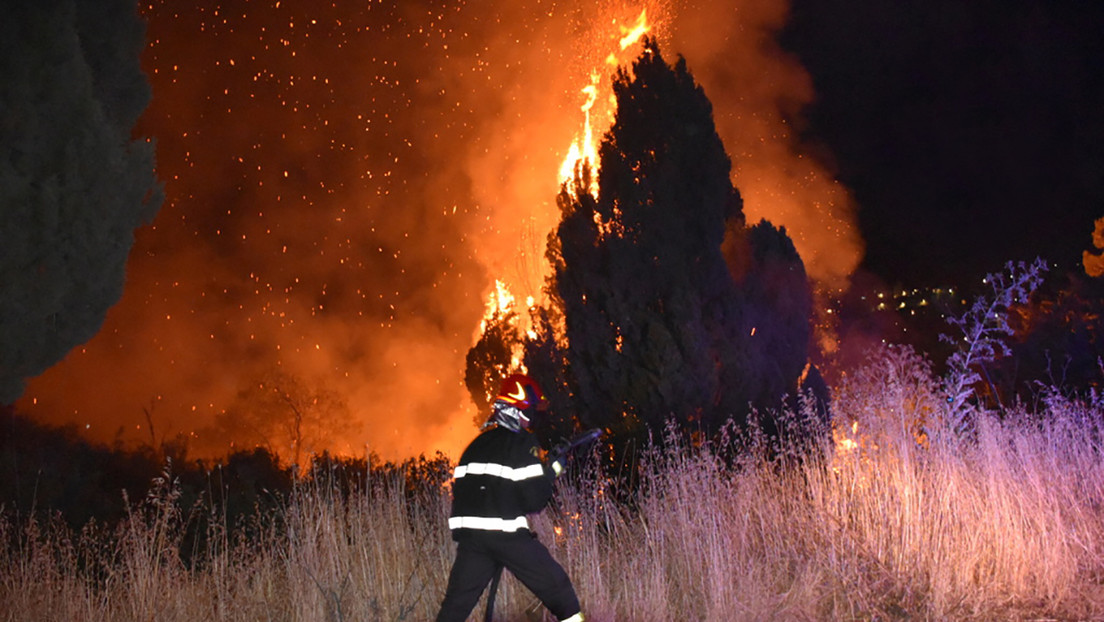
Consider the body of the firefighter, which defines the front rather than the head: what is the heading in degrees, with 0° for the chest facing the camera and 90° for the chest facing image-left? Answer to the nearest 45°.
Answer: approximately 225°

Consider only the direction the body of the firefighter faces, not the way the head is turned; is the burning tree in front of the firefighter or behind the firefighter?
in front

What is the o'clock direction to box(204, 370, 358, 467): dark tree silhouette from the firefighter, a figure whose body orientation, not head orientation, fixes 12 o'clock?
The dark tree silhouette is roughly at 10 o'clock from the firefighter.
